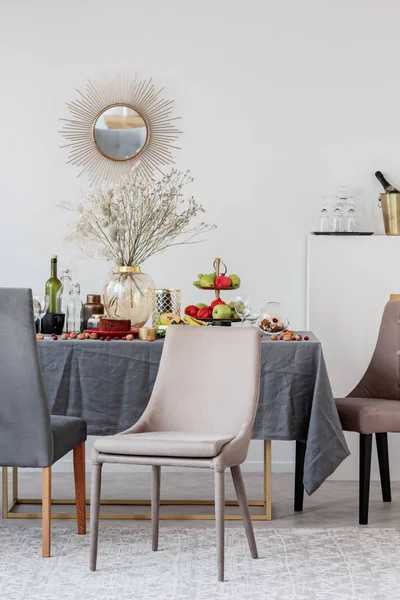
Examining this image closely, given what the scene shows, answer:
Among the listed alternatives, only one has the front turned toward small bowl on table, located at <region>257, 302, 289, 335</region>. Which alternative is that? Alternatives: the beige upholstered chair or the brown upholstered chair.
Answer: the brown upholstered chair

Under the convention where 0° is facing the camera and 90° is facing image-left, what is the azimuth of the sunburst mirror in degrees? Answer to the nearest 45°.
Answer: approximately 0°

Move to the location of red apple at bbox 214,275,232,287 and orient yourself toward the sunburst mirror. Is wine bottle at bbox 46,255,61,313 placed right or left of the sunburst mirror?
left

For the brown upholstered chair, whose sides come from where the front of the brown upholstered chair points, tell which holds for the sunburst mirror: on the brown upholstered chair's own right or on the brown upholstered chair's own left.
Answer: on the brown upholstered chair's own right

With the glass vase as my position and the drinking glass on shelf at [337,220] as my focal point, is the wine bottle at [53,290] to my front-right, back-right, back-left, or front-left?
back-left

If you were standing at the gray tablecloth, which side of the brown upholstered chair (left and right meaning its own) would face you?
front

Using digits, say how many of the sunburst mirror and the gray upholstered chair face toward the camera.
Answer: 1
